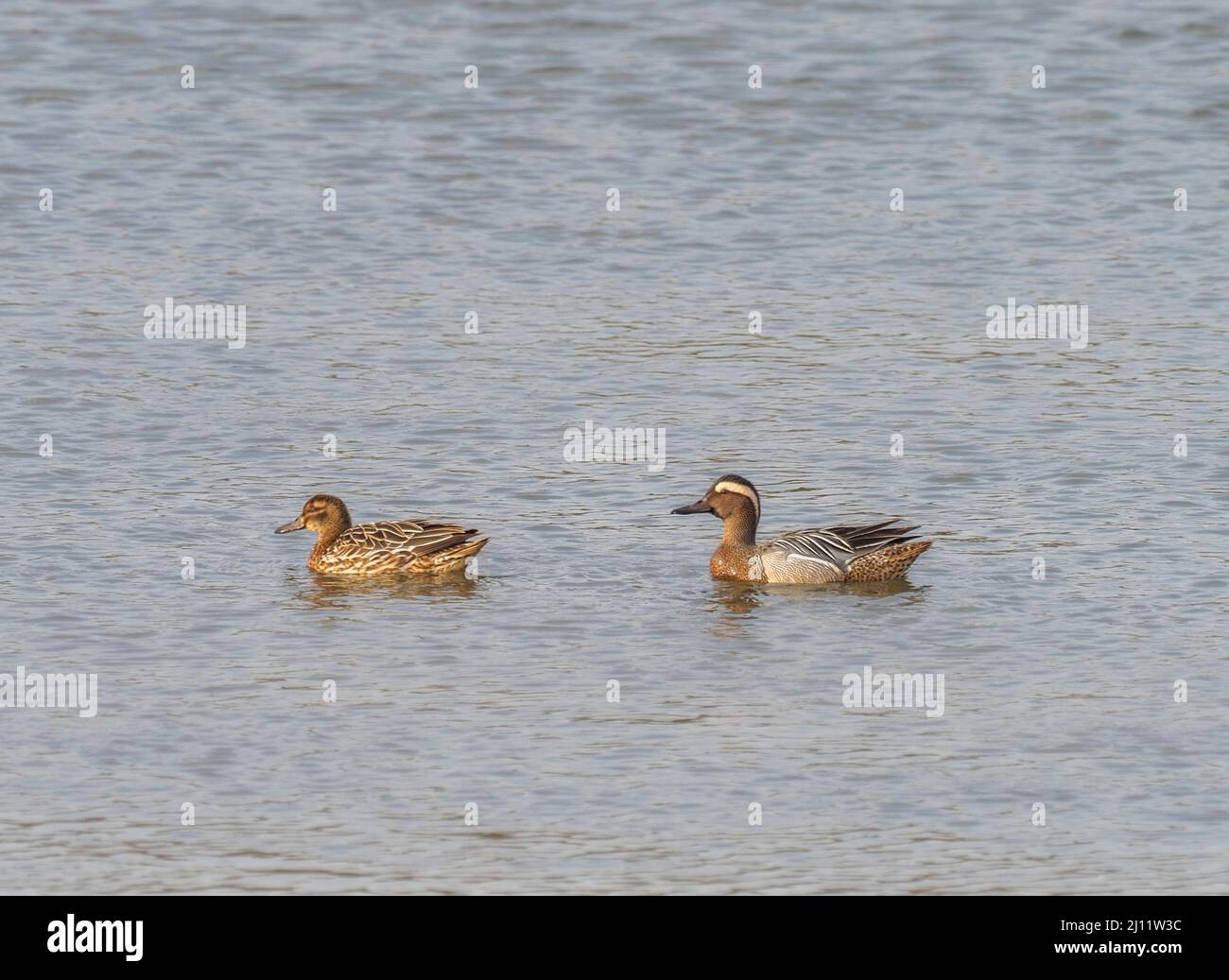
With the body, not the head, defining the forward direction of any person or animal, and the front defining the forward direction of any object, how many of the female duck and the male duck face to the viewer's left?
2

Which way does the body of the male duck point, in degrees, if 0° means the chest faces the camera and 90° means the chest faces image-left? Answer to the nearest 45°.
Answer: approximately 90°

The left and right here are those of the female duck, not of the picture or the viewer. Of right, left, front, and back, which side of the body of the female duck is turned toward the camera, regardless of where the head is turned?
left

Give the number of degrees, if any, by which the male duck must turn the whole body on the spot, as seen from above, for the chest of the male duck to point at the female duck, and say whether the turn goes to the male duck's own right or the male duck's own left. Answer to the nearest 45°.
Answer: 0° — it already faces it

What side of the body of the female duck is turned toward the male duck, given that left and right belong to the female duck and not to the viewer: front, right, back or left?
back
